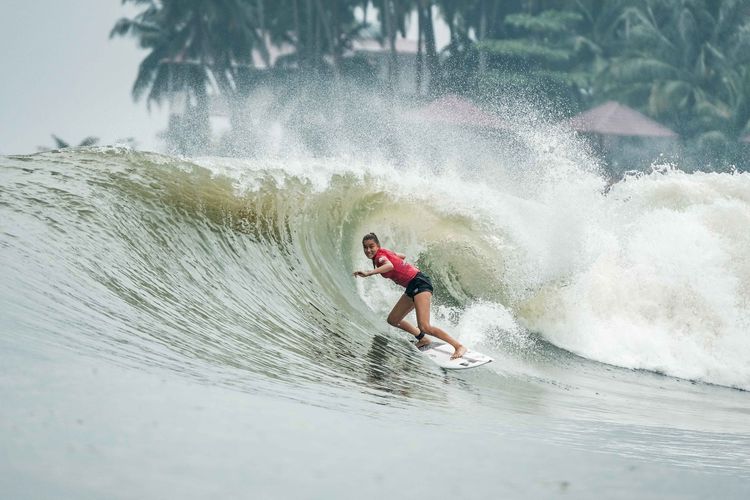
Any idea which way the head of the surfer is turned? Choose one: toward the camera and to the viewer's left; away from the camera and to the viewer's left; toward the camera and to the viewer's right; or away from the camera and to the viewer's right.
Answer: toward the camera and to the viewer's left

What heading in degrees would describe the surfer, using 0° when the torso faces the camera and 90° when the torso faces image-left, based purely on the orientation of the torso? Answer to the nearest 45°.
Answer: approximately 45°
